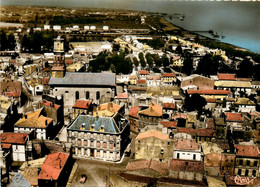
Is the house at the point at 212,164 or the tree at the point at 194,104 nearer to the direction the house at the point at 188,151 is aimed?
the house

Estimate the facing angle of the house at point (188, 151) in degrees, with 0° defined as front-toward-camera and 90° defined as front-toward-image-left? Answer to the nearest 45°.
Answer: approximately 0°

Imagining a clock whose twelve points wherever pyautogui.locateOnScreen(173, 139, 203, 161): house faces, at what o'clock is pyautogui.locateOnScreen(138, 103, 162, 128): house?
pyautogui.locateOnScreen(138, 103, 162, 128): house is roughly at 5 o'clock from pyautogui.locateOnScreen(173, 139, 203, 161): house.

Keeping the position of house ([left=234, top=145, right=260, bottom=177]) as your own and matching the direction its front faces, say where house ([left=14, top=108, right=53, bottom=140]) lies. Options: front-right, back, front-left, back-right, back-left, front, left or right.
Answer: right

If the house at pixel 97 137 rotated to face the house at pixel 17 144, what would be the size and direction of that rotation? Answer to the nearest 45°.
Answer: approximately 90° to its right

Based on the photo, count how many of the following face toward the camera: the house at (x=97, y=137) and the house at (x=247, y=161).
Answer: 2

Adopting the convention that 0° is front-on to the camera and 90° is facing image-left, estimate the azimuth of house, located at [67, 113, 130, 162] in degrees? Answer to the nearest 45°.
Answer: approximately 0°

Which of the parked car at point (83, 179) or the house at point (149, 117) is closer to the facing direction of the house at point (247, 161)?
the parked car

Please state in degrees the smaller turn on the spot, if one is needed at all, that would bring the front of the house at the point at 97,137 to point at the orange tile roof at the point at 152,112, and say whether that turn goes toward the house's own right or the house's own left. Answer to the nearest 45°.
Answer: approximately 135° to the house's own left
